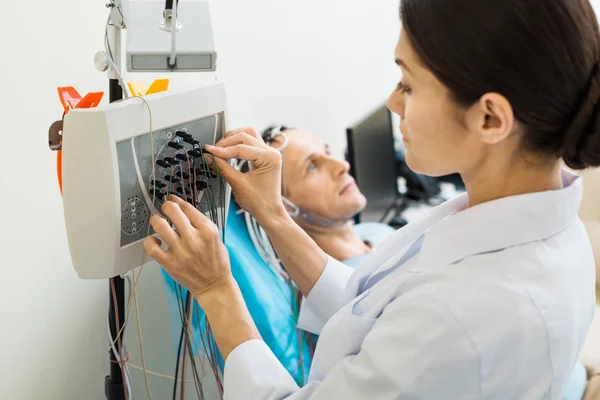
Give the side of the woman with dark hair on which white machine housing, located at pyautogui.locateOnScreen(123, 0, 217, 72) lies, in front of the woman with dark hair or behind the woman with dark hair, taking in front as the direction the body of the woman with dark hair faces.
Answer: in front

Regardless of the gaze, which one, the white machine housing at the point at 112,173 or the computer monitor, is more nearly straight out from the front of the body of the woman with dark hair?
the white machine housing

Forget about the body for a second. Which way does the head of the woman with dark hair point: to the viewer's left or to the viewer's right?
to the viewer's left

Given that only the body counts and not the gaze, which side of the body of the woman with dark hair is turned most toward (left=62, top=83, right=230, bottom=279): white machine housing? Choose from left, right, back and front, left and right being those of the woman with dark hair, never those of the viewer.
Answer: front

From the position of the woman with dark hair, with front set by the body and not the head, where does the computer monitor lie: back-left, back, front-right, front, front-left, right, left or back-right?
right

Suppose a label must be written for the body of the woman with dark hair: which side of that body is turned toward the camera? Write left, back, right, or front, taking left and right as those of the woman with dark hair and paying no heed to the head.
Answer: left
